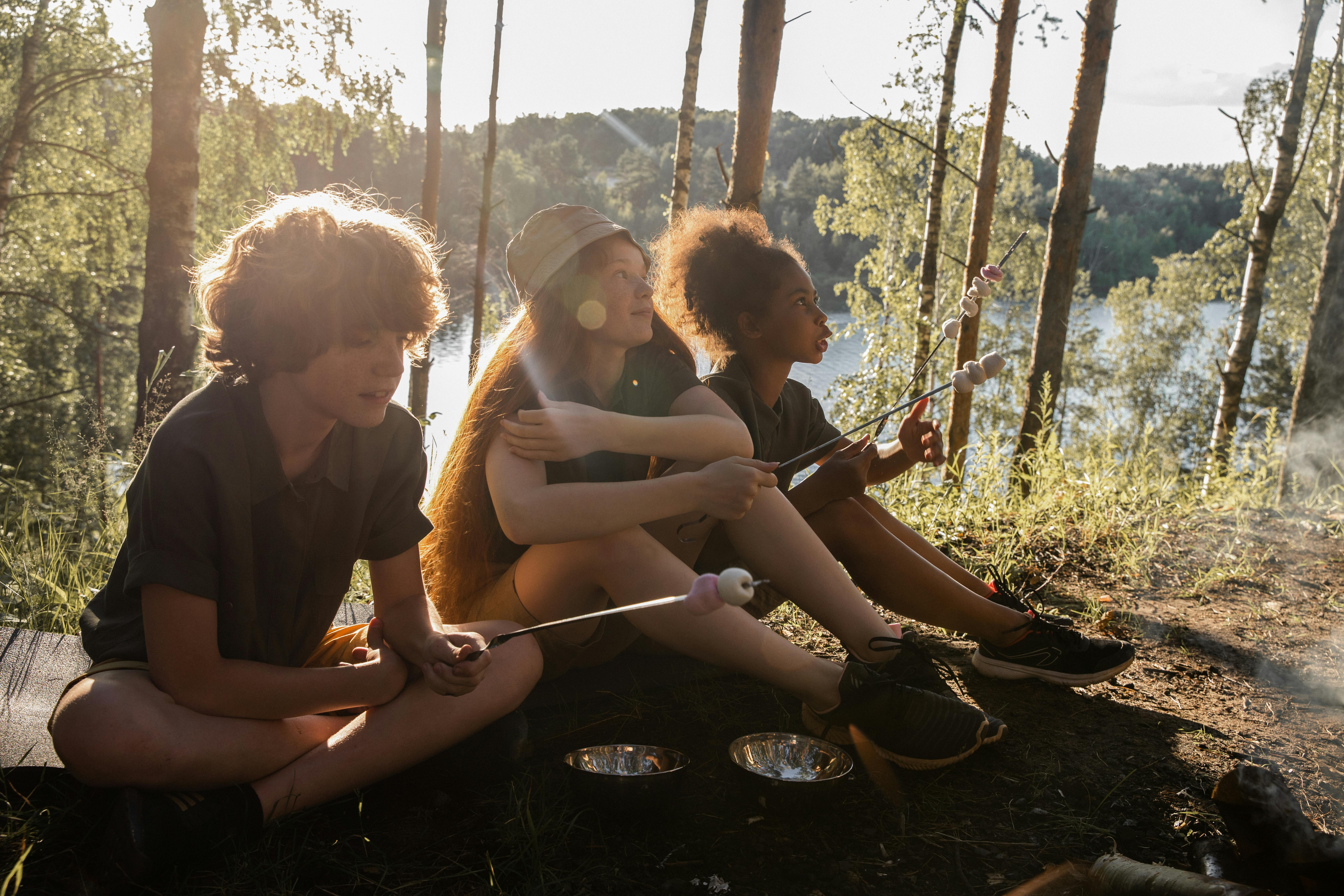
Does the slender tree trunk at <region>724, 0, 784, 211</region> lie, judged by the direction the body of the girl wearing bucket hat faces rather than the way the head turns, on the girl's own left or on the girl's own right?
on the girl's own left

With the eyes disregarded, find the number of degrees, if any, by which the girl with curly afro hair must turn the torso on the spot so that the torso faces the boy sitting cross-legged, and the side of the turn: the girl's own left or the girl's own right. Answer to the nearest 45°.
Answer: approximately 135° to the girl's own right

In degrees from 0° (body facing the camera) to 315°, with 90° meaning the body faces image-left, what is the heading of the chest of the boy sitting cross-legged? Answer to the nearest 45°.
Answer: approximately 315°

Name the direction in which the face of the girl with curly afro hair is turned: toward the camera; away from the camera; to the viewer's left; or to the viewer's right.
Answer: to the viewer's right

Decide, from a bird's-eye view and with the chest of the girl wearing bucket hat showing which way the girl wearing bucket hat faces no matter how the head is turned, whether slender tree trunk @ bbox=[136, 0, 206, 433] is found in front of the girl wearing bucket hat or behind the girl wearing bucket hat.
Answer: behind

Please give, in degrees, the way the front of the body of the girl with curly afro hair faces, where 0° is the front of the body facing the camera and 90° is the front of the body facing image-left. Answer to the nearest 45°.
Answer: approximately 270°
